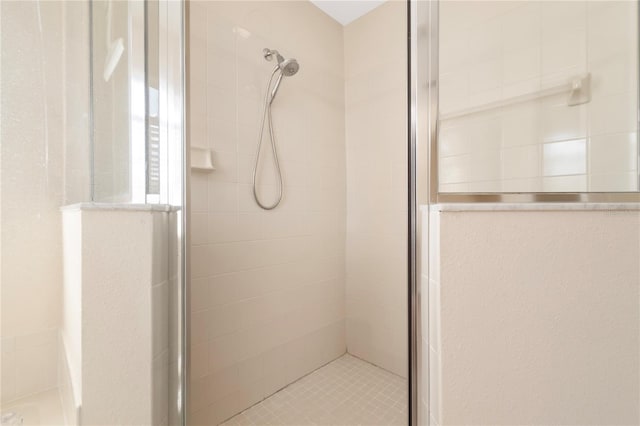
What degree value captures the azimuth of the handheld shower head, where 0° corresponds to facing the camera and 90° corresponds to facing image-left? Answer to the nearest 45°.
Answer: approximately 315°
